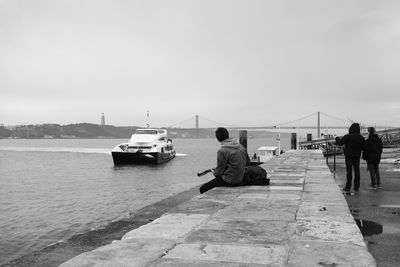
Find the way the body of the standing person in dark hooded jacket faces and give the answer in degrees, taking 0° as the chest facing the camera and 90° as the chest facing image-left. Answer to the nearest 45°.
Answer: approximately 135°

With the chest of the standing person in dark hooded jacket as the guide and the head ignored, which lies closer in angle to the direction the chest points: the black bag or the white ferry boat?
the white ferry boat

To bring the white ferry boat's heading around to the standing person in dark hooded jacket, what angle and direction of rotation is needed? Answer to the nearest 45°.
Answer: approximately 45° to its left

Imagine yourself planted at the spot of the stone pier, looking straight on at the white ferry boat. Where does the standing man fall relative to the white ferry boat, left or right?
right

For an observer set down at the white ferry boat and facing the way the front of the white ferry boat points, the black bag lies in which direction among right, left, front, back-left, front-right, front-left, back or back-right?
front-left

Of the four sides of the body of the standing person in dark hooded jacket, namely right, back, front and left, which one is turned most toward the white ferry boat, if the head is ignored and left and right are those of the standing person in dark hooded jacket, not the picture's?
front

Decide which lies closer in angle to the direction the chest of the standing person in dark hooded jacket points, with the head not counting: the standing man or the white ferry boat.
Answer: the white ferry boat

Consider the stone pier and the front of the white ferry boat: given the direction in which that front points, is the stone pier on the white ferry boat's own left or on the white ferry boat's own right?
on the white ferry boat's own left

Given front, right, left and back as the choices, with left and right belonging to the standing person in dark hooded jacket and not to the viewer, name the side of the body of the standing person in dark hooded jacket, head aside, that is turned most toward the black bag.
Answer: left
